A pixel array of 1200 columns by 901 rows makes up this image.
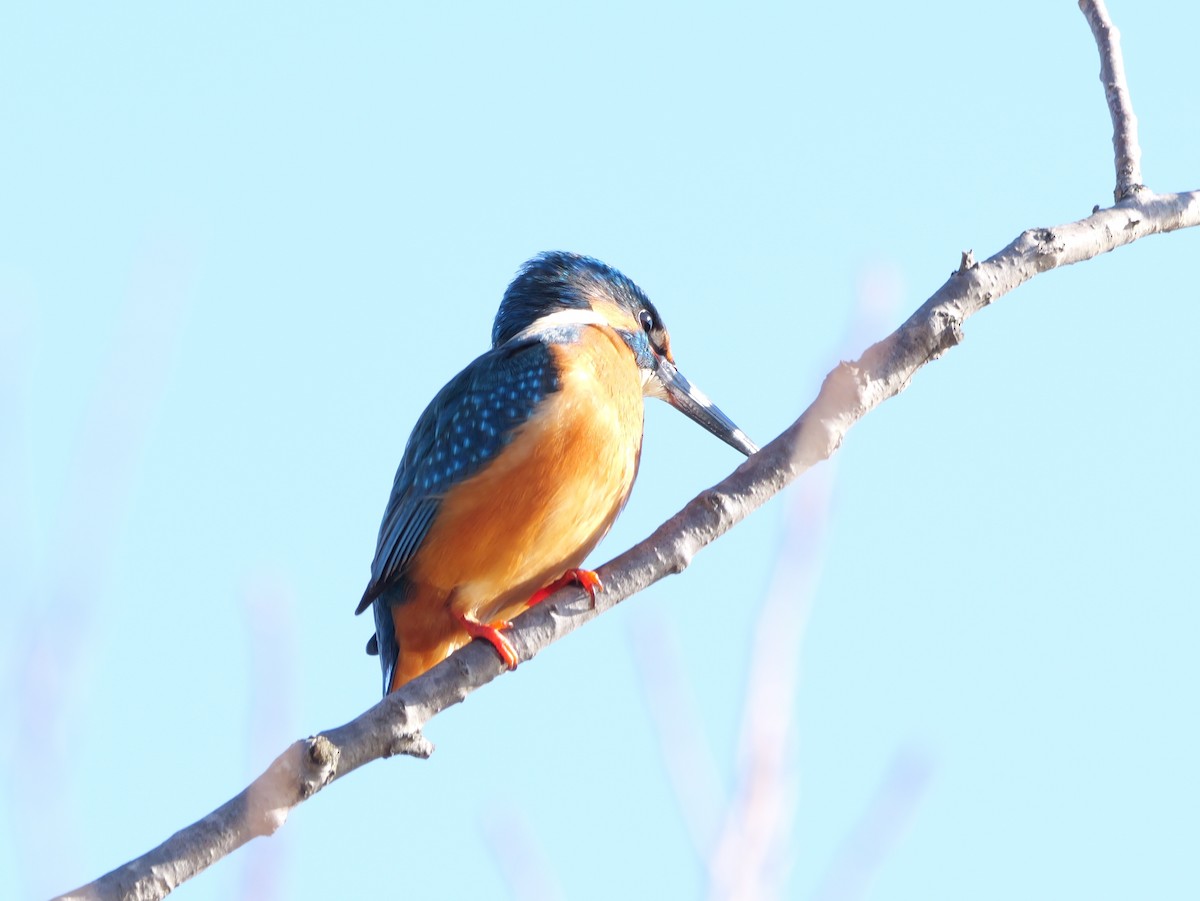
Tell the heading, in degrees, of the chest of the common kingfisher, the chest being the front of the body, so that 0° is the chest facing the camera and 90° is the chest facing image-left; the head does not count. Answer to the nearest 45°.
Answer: approximately 270°
